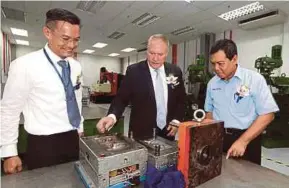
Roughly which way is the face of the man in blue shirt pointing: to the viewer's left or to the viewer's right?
to the viewer's left

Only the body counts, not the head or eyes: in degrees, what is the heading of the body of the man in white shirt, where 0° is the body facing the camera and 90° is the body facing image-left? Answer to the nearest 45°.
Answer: approximately 315°

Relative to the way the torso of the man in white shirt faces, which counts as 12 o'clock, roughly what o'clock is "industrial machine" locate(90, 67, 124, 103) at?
The industrial machine is roughly at 8 o'clock from the man in white shirt.

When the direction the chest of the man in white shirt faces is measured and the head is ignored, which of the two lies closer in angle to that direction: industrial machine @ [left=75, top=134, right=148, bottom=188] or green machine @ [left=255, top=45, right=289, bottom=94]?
the industrial machine

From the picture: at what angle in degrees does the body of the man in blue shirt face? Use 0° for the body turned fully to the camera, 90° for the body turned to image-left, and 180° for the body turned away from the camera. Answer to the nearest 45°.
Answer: approximately 45°

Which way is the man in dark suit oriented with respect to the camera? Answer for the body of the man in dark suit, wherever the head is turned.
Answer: toward the camera

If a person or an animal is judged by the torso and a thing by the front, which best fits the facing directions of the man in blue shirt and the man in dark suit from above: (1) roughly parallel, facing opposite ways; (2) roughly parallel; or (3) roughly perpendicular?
roughly perpendicular

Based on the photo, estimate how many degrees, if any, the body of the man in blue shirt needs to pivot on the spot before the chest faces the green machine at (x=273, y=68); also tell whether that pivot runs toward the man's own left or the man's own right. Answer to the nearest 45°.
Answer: approximately 135° to the man's own right

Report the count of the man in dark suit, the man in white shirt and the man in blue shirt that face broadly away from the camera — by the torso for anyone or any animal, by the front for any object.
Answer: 0

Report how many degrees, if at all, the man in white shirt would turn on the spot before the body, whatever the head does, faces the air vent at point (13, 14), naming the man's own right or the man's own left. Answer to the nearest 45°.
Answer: approximately 135° to the man's own left

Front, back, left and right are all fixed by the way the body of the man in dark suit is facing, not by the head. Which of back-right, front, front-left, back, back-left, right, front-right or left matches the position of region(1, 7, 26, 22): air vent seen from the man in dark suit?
back-right

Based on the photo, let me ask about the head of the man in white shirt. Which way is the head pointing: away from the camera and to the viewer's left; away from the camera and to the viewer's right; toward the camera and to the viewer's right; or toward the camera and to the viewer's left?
toward the camera and to the viewer's right

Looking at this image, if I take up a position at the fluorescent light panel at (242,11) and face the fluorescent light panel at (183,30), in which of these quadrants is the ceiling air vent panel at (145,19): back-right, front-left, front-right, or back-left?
front-left

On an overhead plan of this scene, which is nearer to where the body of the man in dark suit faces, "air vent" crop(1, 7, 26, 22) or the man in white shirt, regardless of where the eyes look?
the man in white shirt

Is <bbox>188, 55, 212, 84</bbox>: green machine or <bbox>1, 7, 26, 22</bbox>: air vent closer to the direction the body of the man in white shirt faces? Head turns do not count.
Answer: the green machine

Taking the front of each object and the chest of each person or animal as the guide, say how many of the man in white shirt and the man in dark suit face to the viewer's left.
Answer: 0
